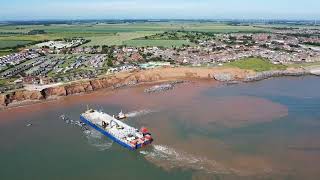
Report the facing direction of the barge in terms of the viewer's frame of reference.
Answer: facing away from the viewer and to the left of the viewer
